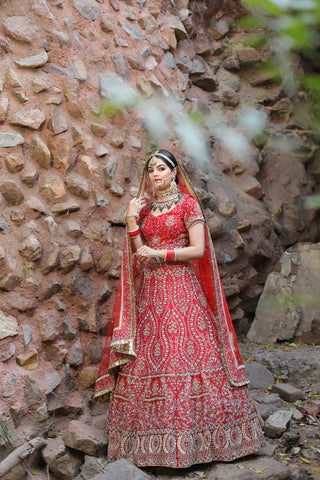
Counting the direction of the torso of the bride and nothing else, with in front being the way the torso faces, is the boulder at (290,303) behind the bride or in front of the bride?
behind

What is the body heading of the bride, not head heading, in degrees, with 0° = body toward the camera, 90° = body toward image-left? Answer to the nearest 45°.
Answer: approximately 45°
